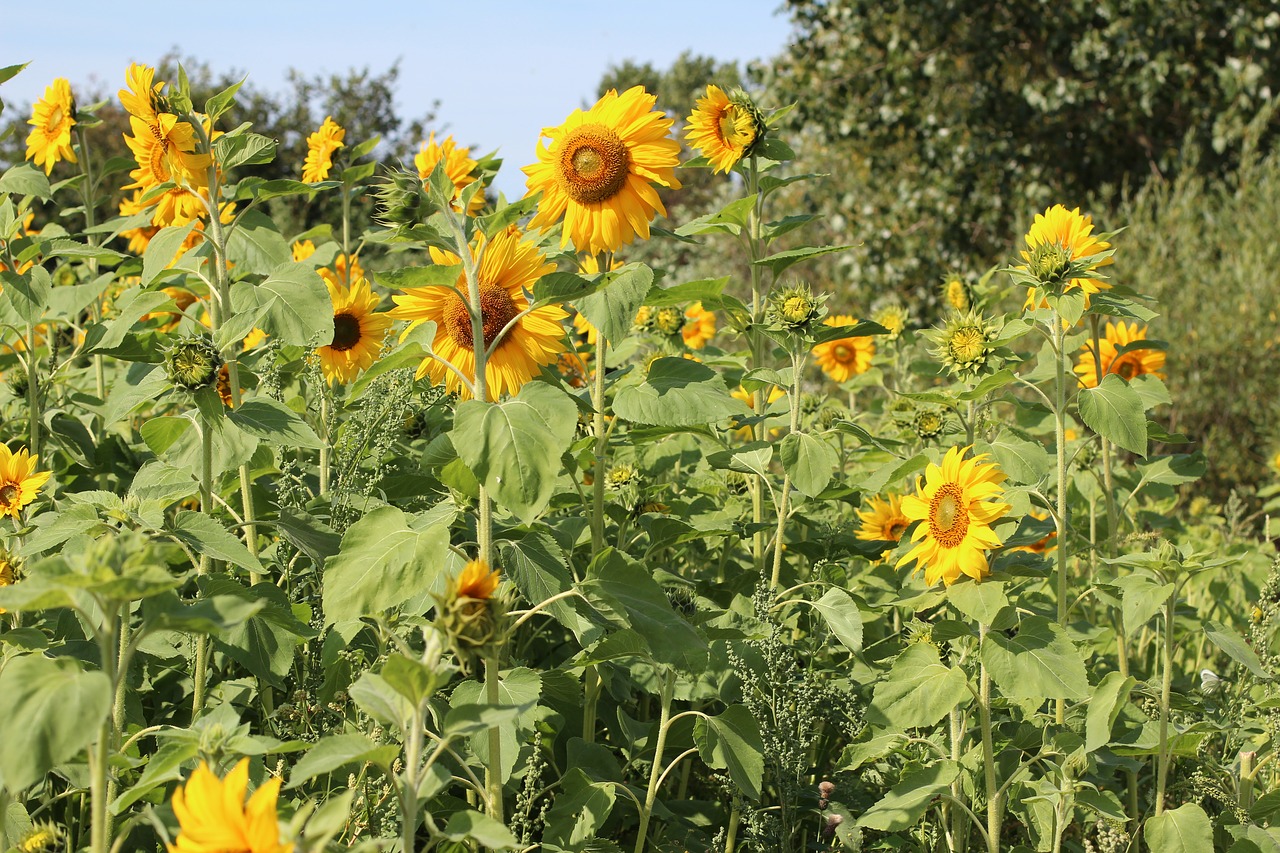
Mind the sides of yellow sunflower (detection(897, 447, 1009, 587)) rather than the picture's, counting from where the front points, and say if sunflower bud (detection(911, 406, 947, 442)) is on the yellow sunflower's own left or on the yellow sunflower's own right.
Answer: on the yellow sunflower's own right

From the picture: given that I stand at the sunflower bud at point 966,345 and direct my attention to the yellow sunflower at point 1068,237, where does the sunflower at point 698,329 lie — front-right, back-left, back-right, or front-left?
back-left

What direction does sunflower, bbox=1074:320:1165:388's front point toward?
toward the camera

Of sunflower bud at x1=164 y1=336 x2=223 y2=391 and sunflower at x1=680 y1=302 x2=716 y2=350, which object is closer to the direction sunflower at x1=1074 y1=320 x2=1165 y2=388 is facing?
the sunflower bud

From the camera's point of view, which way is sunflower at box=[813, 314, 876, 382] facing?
toward the camera
